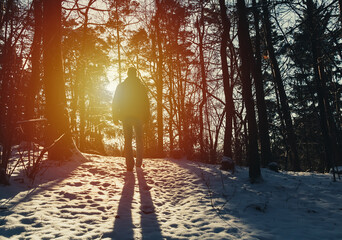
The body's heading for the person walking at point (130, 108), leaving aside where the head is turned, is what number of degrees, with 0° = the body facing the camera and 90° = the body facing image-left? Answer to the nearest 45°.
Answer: approximately 180°

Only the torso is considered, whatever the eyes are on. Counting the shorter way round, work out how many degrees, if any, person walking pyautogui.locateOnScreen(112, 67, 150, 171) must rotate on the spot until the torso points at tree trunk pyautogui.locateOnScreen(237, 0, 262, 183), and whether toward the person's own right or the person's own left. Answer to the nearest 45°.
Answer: approximately 135° to the person's own right

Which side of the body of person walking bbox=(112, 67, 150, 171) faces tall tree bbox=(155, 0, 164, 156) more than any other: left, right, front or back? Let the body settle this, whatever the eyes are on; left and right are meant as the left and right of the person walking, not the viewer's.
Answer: front

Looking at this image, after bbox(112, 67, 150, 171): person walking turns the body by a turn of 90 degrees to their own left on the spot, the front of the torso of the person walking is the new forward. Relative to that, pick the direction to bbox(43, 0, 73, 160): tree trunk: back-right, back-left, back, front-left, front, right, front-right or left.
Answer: front
